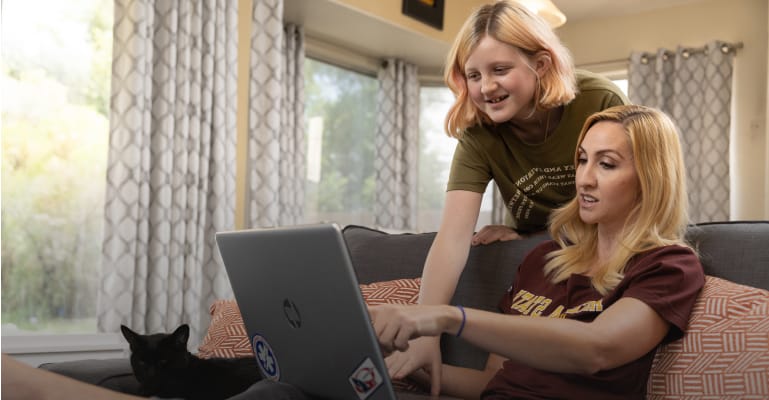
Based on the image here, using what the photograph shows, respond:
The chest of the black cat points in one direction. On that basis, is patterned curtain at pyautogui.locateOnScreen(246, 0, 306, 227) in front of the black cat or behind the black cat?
behind

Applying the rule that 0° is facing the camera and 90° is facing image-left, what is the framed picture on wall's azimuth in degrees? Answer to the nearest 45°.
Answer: approximately 315°

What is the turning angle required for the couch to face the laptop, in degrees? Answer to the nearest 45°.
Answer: approximately 45° to its right

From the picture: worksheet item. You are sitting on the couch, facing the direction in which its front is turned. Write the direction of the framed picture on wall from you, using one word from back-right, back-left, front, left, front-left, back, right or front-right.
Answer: back

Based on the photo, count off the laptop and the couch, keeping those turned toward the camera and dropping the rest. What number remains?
1

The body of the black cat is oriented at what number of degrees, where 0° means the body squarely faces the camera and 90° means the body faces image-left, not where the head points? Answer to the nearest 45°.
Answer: approximately 45°

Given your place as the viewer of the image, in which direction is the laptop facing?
facing away from the viewer and to the right of the viewer

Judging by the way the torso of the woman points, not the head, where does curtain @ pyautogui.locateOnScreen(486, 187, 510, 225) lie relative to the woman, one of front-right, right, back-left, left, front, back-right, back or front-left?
back-right
